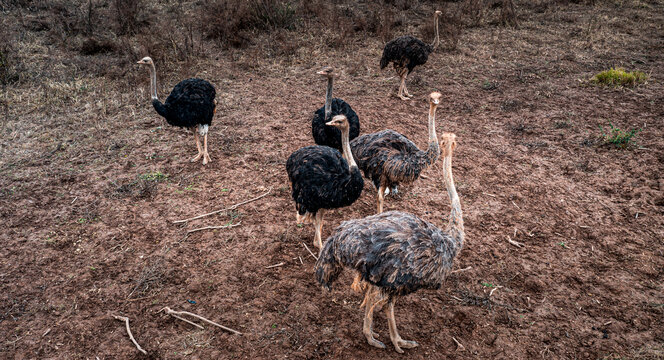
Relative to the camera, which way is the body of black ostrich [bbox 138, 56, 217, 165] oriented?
to the viewer's left

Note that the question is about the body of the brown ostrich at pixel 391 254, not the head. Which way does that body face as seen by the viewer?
to the viewer's right

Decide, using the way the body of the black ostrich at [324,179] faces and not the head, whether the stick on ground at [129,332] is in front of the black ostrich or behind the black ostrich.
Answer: behind

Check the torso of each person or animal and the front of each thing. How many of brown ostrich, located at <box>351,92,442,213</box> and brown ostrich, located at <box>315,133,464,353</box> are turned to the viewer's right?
2

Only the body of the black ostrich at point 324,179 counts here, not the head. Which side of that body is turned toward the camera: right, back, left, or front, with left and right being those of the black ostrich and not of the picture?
right

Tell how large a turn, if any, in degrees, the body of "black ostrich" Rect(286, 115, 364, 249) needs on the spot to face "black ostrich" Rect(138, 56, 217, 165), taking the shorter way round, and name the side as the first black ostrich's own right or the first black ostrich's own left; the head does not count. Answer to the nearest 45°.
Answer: approximately 135° to the first black ostrich's own left

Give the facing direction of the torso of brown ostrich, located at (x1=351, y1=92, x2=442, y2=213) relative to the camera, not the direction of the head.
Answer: to the viewer's right

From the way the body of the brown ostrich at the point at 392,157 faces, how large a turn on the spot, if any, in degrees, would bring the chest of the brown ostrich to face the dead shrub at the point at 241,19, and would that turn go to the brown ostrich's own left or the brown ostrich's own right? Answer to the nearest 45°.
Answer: approximately 135° to the brown ostrich's own left

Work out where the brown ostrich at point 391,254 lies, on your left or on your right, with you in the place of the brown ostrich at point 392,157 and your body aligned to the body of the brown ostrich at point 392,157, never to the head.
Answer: on your right

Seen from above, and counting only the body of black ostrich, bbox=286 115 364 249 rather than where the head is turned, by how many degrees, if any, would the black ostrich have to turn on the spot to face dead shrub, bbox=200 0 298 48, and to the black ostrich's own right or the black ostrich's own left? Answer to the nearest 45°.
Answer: approximately 90° to the black ostrich's own left

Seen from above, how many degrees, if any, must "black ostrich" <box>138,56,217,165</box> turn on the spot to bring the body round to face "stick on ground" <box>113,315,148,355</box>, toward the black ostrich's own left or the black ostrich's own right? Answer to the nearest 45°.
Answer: approximately 90° to the black ostrich's own left
